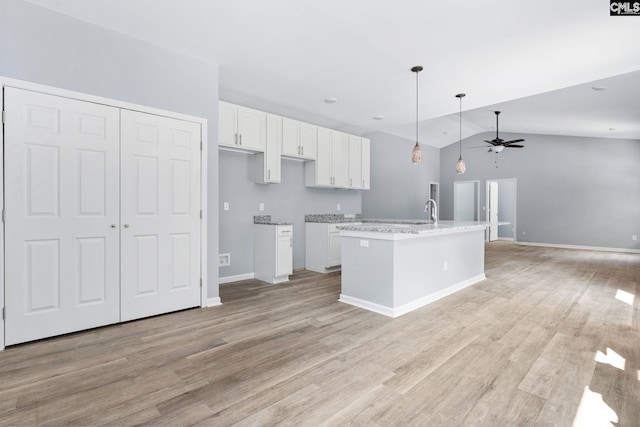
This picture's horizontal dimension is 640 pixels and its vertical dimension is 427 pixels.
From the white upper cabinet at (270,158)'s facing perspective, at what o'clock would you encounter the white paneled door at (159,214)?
The white paneled door is roughly at 3 o'clock from the white upper cabinet.

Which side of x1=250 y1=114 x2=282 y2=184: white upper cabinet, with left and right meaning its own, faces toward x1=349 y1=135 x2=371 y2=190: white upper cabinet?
left

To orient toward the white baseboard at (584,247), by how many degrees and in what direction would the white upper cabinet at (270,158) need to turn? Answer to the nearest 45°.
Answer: approximately 45° to its left

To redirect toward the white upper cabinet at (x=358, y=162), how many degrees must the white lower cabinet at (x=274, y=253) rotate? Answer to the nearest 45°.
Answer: approximately 90° to its left

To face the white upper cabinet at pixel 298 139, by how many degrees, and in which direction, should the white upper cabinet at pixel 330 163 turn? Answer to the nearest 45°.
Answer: approximately 90° to its right

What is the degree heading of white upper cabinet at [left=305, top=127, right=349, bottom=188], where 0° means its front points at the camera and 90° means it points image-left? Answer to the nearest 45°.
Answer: approximately 315°

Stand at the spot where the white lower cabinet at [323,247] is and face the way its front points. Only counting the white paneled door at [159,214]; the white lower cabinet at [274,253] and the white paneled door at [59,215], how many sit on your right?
3

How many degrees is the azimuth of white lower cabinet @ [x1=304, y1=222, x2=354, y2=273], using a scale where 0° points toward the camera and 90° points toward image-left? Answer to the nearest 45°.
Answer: approximately 315°

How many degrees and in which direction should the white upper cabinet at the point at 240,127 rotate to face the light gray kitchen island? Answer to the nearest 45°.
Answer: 0° — it already faces it

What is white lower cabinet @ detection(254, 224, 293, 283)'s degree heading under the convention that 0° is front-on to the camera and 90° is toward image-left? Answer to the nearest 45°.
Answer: approximately 315°

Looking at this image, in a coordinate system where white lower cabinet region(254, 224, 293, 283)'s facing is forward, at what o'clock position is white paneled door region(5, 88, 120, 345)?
The white paneled door is roughly at 3 o'clock from the white lower cabinet.

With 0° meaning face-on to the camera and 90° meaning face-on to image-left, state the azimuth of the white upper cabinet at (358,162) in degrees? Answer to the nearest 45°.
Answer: approximately 315°
